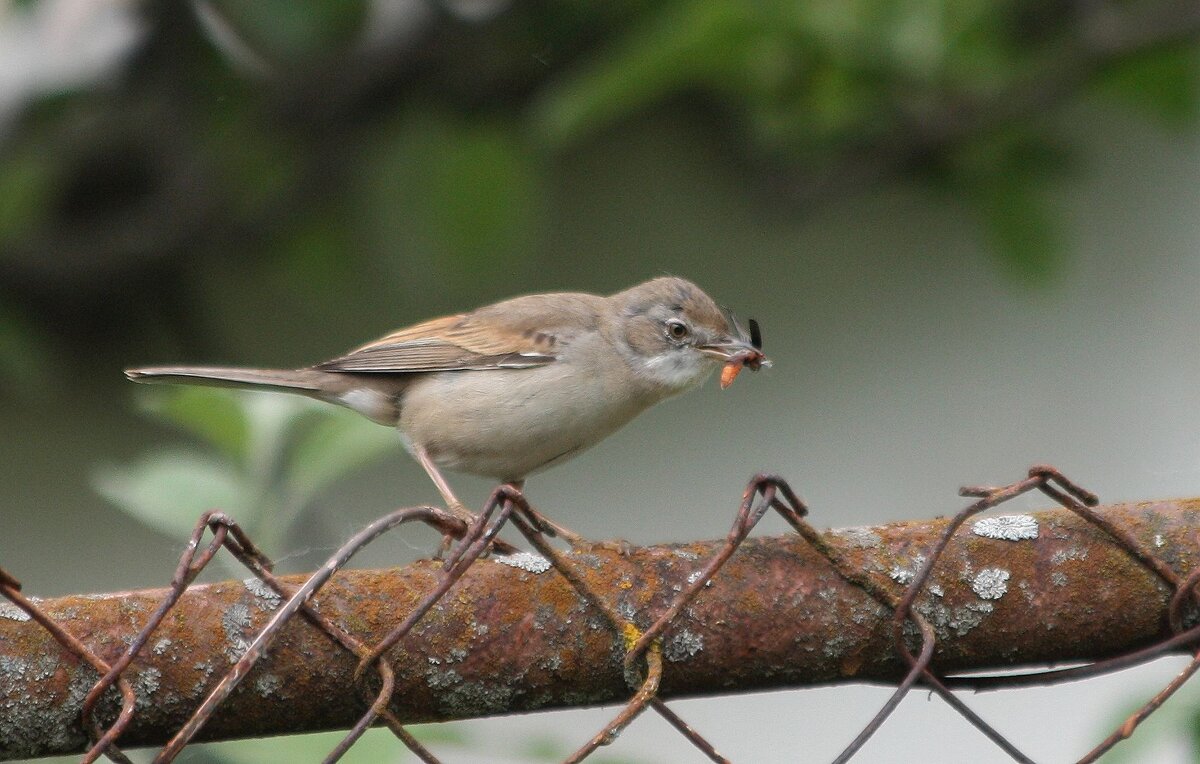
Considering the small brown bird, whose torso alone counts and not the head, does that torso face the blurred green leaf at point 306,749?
no

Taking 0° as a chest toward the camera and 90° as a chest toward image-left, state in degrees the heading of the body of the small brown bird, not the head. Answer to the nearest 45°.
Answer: approximately 270°

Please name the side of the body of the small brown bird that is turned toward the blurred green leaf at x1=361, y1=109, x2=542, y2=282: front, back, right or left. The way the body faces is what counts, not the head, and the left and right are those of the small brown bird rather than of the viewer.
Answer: left

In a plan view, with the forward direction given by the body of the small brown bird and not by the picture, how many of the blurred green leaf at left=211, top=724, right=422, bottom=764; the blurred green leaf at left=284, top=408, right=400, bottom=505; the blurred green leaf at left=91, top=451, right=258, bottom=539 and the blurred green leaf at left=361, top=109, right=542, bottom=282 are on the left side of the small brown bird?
4

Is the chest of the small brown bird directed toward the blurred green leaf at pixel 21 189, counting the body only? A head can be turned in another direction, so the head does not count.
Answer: no

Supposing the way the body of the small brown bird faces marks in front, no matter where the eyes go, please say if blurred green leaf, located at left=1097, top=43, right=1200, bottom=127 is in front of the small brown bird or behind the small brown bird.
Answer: in front

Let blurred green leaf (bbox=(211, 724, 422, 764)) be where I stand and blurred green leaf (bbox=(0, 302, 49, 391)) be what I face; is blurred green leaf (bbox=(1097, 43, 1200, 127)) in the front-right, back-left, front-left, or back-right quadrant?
front-right

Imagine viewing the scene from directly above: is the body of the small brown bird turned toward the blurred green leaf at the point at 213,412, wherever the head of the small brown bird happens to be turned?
no

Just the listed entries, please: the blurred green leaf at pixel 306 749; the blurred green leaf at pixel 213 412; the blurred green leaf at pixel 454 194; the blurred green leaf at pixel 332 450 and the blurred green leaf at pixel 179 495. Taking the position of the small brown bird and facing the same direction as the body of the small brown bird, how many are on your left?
5
